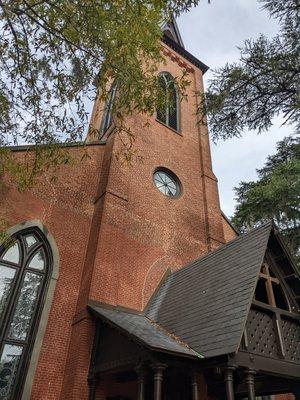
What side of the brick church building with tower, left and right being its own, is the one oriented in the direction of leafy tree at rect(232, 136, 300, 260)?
left

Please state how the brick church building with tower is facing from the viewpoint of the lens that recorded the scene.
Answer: facing the viewer and to the right of the viewer
